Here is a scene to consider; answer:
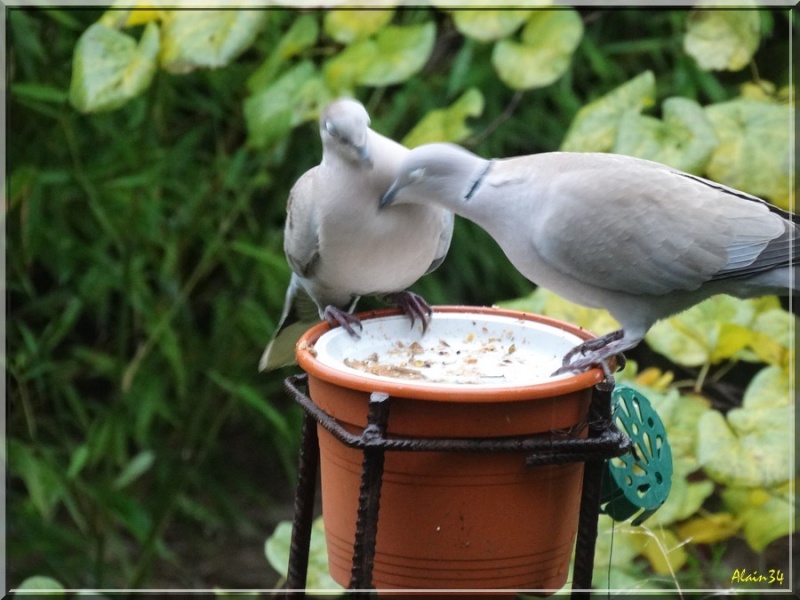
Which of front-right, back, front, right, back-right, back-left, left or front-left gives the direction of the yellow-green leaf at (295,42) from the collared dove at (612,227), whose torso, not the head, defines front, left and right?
front-right

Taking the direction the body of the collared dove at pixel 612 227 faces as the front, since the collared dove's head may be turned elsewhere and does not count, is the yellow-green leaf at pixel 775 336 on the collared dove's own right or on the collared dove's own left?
on the collared dove's own right

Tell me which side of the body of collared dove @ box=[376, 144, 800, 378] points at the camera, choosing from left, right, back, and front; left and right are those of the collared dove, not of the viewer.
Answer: left

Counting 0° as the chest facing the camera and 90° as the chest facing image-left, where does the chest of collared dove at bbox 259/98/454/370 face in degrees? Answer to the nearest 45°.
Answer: approximately 315°

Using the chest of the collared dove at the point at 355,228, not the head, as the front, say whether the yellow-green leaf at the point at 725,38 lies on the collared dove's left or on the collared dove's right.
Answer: on the collared dove's left

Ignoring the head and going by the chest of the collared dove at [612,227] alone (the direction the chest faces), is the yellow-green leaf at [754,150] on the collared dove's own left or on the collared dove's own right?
on the collared dove's own right

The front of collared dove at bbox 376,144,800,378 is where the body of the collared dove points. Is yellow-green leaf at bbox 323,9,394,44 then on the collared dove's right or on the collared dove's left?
on the collared dove's right

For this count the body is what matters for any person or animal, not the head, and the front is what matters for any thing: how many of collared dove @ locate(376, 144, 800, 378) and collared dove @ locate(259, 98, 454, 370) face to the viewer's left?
1
